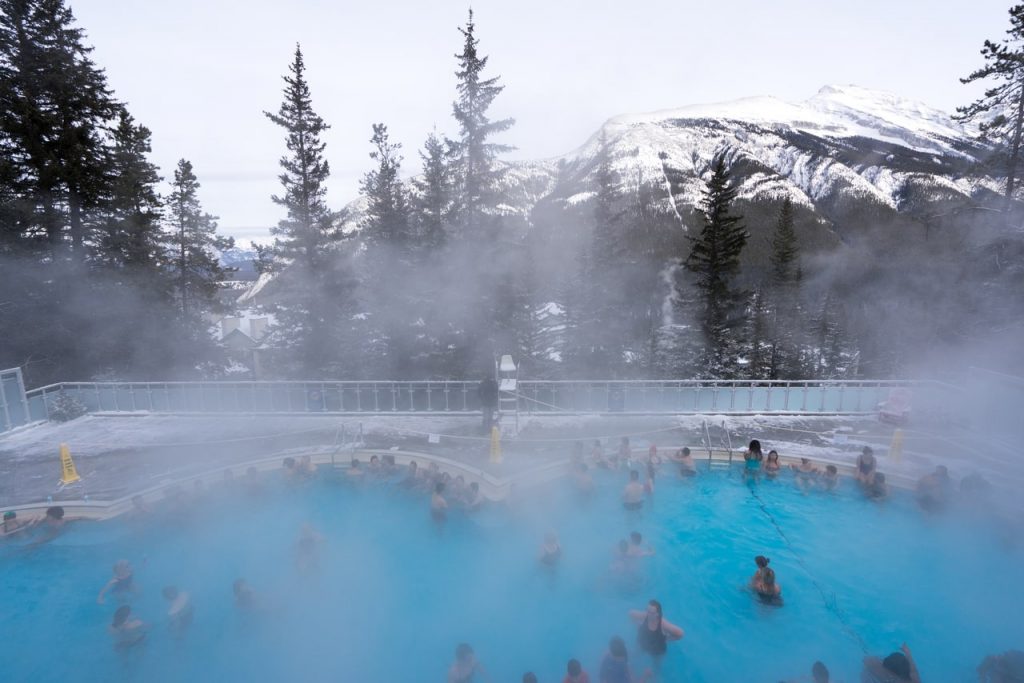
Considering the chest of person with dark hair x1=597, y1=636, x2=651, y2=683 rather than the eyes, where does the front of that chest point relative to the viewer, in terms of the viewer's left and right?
facing away from the viewer

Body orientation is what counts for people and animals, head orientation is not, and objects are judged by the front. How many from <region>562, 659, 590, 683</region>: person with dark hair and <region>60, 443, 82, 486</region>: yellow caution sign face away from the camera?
1

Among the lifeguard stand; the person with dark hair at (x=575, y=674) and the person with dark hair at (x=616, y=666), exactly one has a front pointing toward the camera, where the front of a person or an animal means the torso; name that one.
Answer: the lifeguard stand

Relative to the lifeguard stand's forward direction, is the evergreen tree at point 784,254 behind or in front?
behind

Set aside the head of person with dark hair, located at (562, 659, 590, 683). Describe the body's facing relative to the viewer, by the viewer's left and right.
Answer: facing away from the viewer

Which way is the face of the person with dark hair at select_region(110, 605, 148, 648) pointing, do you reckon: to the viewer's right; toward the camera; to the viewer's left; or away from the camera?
away from the camera

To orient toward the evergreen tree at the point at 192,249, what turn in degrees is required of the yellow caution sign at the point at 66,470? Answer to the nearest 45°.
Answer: approximately 135° to its left

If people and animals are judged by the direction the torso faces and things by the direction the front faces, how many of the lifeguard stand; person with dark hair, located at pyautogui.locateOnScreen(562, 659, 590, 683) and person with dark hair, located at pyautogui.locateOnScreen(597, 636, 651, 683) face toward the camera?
1

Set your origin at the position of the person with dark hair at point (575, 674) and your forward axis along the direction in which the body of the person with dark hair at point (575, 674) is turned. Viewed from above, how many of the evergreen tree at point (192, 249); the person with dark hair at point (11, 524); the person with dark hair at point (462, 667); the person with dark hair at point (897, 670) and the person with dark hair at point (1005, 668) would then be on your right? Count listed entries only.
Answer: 2

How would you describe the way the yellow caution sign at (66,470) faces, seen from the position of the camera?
facing the viewer and to the right of the viewer

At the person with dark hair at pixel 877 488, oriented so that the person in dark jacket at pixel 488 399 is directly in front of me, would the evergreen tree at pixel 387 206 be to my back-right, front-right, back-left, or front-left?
front-right

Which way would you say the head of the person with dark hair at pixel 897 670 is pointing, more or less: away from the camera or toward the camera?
away from the camera

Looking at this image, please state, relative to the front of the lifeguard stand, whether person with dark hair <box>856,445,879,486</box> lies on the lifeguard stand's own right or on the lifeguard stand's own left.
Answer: on the lifeguard stand's own left

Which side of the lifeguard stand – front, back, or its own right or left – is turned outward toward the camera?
front

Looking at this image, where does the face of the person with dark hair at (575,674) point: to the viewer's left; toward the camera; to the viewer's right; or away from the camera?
away from the camera

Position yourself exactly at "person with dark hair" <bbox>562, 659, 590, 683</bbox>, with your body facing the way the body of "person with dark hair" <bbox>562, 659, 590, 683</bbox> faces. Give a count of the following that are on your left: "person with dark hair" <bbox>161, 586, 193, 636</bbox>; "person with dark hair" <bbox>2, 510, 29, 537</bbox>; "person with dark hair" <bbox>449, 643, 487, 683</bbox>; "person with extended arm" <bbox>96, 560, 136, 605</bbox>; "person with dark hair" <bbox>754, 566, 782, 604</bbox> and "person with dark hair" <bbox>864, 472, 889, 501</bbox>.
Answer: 4

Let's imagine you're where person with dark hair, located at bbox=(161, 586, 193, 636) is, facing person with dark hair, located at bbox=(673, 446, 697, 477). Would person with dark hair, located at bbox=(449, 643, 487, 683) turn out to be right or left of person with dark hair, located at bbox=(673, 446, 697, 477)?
right

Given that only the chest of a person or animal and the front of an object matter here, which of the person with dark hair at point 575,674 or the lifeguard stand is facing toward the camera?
the lifeguard stand

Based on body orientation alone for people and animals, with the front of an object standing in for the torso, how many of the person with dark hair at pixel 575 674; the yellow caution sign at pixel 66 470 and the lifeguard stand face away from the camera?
1
